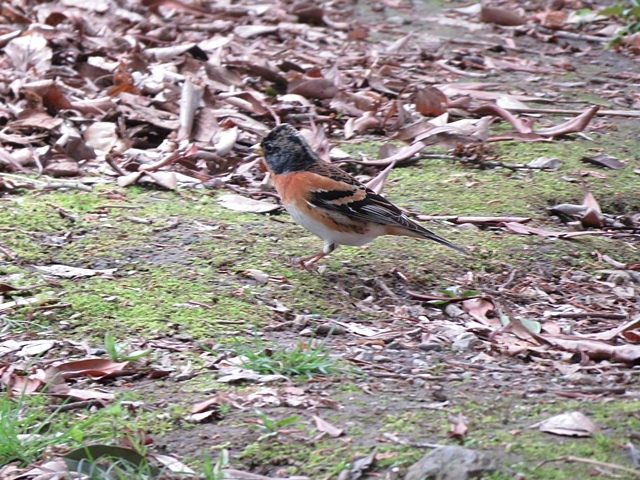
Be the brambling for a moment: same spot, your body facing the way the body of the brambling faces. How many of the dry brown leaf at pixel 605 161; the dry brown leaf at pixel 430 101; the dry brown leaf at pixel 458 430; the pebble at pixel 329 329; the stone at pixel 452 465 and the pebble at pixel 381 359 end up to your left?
4

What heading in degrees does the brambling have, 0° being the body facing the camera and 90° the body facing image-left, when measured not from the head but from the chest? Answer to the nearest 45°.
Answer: approximately 90°

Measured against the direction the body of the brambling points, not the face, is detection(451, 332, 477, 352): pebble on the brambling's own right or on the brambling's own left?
on the brambling's own left

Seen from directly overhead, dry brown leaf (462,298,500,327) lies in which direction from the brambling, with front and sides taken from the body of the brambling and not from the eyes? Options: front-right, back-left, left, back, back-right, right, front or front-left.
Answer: back-left

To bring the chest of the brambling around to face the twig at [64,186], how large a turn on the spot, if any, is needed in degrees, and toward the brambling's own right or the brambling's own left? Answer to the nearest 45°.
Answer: approximately 45° to the brambling's own right

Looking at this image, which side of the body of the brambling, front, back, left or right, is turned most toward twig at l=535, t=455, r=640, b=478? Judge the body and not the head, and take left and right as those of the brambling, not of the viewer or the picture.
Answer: left

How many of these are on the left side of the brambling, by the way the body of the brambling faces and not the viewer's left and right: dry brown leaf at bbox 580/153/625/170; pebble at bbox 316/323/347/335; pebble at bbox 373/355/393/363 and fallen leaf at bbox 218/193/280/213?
2

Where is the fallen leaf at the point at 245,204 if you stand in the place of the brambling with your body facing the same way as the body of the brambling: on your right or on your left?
on your right

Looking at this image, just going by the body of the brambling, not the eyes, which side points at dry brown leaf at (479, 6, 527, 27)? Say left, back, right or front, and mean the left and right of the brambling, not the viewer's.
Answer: right

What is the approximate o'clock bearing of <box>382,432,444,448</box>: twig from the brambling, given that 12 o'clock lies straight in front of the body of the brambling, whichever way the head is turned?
The twig is roughly at 9 o'clock from the brambling.

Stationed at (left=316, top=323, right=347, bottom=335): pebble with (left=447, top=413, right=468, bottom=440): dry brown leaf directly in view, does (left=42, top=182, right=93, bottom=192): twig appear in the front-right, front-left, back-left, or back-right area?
back-right

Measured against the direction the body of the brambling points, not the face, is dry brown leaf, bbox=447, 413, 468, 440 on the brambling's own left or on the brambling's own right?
on the brambling's own left

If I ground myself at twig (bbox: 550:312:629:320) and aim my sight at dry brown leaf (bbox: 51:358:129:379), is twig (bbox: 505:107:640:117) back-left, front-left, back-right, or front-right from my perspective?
back-right
